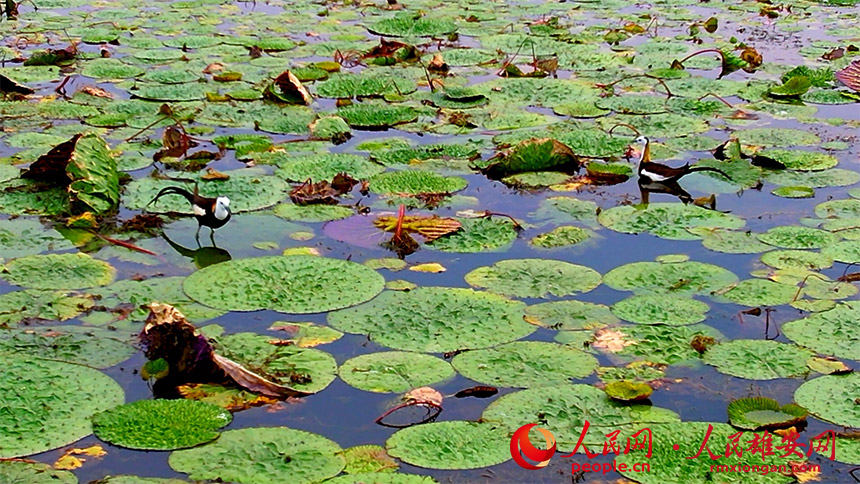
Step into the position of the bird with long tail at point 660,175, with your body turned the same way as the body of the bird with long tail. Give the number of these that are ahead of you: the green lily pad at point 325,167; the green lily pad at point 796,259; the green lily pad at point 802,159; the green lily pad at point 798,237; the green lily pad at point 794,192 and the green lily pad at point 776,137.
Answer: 1

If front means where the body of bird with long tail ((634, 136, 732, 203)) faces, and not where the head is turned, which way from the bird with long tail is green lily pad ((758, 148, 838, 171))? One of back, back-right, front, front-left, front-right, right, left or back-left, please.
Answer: back-right

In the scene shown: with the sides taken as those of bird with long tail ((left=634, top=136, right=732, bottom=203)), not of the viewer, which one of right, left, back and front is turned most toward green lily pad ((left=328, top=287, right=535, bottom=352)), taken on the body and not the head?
left

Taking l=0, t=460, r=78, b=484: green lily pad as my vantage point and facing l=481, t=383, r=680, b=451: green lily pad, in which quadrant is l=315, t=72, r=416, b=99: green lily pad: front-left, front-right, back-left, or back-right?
front-left

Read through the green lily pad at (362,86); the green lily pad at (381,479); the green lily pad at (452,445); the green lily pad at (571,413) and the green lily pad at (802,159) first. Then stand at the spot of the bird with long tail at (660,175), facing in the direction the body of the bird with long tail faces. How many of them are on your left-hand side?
3

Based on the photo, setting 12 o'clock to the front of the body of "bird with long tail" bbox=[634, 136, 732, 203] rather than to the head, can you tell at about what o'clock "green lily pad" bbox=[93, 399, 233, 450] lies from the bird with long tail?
The green lily pad is roughly at 10 o'clock from the bird with long tail.

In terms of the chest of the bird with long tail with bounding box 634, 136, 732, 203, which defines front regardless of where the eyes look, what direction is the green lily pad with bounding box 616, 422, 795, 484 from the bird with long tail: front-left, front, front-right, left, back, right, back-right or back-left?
left

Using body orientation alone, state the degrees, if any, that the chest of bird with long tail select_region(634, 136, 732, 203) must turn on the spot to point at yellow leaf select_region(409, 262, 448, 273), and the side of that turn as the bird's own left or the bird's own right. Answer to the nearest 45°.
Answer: approximately 45° to the bird's own left

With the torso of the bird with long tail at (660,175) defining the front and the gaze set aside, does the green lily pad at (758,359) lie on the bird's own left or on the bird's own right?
on the bird's own left

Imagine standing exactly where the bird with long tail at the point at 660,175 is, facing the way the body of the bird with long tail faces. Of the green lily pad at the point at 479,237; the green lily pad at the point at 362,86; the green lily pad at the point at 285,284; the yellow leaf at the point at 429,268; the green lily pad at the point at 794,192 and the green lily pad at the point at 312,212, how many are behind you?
1

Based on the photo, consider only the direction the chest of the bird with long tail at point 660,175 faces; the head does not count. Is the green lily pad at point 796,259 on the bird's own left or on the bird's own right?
on the bird's own left

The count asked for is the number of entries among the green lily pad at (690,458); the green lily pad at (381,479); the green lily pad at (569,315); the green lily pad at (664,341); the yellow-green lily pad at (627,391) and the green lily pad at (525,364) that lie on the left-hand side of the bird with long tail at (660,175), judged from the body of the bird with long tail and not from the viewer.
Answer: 6

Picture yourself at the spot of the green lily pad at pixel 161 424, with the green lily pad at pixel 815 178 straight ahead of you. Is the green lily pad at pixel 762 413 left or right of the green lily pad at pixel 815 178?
right

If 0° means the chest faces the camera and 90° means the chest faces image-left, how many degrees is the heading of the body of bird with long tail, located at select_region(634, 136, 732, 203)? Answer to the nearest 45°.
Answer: approximately 90°

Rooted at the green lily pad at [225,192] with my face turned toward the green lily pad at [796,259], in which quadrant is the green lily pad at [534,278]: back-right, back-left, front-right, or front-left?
front-right

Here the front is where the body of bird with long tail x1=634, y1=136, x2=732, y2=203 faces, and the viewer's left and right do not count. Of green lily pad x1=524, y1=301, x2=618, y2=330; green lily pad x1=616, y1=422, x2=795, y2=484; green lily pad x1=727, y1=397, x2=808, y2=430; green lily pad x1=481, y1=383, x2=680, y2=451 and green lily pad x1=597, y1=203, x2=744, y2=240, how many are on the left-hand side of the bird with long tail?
5

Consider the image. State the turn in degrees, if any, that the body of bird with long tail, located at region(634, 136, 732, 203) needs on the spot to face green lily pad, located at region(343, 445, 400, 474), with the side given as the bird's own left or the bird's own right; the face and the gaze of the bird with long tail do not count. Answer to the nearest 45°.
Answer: approximately 90° to the bird's own left

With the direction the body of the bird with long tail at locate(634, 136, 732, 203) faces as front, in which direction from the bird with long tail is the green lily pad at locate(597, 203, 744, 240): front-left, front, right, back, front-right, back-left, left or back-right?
left

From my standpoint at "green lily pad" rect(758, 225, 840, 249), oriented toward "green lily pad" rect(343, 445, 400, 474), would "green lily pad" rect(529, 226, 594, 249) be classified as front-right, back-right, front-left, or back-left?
front-right

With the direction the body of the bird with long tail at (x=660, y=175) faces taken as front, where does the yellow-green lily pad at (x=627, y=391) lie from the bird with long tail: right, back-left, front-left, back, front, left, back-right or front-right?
left
